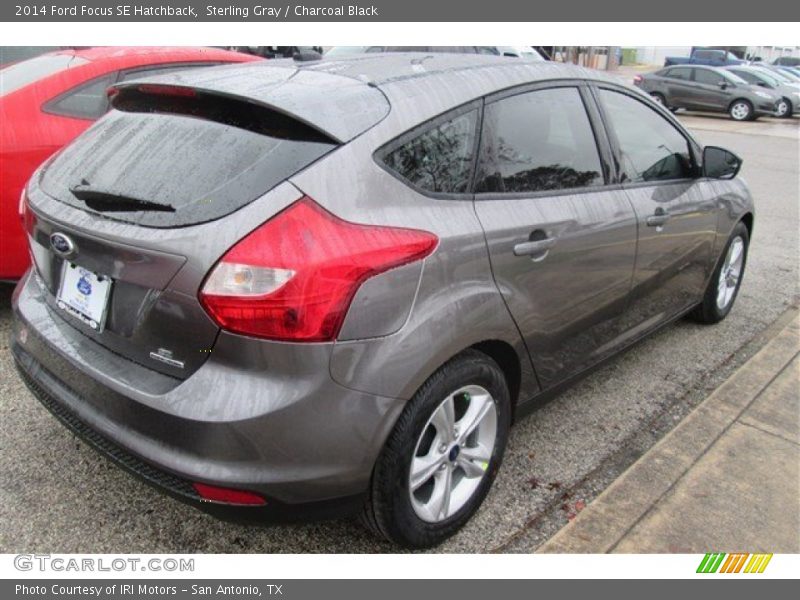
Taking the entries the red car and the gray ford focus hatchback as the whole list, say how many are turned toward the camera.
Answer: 0

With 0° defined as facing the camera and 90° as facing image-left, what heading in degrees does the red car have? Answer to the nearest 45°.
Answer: approximately 225°

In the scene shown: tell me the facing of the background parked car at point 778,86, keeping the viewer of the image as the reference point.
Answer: facing the viewer and to the right of the viewer

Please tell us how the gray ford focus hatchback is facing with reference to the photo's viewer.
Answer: facing away from the viewer and to the right of the viewer

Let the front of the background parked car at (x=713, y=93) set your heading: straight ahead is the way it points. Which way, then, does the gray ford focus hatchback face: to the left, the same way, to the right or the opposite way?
to the left

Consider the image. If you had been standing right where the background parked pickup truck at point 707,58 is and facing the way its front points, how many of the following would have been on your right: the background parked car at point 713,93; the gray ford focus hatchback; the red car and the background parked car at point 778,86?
4

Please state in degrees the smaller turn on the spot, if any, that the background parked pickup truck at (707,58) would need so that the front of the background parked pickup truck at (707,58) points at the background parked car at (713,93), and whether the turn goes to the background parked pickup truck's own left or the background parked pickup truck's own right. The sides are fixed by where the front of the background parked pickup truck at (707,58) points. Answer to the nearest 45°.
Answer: approximately 90° to the background parked pickup truck's own right

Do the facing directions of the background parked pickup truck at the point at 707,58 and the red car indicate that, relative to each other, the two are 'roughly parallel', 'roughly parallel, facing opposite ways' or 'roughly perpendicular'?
roughly perpendicular

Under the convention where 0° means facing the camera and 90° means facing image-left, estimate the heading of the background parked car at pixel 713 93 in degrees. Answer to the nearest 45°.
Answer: approximately 315°

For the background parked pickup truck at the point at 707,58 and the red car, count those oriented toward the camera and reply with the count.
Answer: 0

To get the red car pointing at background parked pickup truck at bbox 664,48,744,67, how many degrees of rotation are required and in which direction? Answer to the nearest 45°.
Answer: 0° — it already faces it
